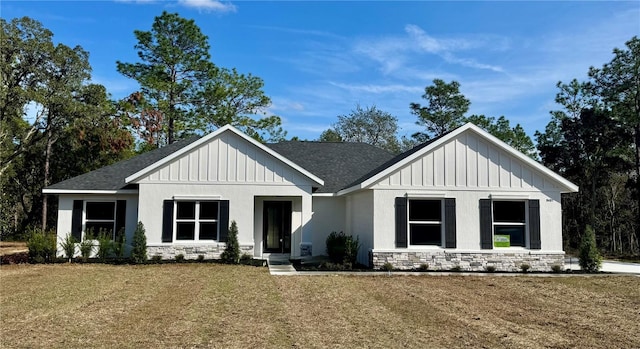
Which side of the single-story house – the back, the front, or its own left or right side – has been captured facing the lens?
front

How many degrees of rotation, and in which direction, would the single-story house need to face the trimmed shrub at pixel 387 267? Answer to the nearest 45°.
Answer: approximately 45° to its left

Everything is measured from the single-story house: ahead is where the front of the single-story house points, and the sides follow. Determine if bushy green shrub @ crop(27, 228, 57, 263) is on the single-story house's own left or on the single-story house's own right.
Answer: on the single-story house's own right

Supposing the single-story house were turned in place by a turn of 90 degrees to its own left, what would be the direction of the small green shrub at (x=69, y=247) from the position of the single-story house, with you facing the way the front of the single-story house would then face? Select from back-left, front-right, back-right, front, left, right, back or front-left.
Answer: back

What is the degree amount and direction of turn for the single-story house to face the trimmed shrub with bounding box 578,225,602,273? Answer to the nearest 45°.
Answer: approximately 90° to its left
